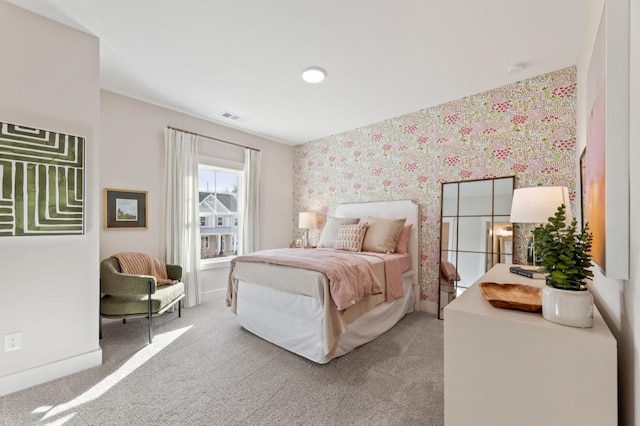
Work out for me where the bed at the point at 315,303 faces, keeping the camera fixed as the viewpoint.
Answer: facing the viewer and to the left of the viewer

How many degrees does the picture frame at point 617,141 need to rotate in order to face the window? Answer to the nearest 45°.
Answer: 0° — it already faces it

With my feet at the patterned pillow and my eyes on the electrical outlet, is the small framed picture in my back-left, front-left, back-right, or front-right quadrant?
front-right

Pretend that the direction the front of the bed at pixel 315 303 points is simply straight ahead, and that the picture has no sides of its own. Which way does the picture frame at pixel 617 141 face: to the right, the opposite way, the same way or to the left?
to the right

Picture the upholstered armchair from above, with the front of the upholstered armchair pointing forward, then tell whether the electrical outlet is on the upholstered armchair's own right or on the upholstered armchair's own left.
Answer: on the upholstered armchair's own right

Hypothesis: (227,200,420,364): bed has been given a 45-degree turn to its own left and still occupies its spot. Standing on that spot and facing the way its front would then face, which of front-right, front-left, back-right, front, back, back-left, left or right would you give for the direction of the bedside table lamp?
back

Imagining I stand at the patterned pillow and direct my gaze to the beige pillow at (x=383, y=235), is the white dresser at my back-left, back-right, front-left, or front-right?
front-right

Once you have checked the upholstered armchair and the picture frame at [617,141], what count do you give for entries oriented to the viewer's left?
1

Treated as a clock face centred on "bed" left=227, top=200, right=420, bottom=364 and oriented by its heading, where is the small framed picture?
The small framed picture is roughly at 2 o'clock from the bed.

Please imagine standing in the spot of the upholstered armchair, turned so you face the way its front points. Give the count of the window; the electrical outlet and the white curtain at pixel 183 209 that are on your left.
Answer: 2

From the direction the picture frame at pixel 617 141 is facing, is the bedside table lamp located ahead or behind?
ahead

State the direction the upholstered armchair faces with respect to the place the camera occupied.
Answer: facing the viewer and to the right of the viewer

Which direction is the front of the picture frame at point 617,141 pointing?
to the viewer's left

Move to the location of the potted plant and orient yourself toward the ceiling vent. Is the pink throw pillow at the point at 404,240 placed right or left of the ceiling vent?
right

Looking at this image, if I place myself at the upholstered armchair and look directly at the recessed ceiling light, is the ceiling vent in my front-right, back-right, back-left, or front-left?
front-left

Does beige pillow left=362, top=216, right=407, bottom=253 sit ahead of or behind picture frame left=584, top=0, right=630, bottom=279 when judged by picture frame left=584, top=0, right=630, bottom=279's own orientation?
ahead
